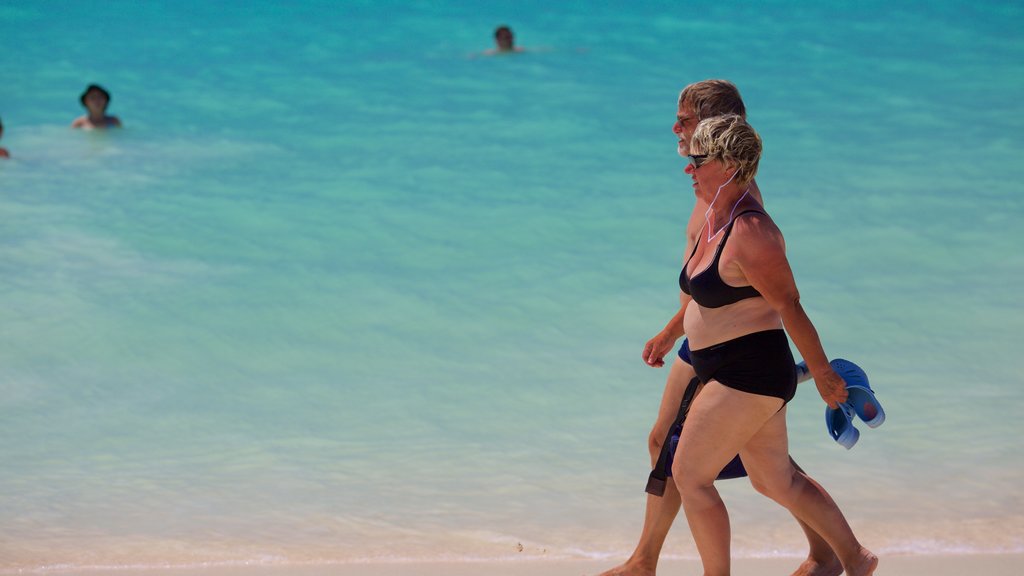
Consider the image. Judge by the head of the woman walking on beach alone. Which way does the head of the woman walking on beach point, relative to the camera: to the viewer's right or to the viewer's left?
to the viewer's left

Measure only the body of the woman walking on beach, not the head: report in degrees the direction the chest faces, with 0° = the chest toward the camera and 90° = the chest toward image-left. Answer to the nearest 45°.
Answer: approximately 90°

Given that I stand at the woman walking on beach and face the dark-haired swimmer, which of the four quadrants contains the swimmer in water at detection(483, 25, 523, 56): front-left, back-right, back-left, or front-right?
front-right

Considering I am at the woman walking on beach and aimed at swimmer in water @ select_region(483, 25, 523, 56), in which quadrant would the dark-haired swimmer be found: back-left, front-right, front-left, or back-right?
front-left

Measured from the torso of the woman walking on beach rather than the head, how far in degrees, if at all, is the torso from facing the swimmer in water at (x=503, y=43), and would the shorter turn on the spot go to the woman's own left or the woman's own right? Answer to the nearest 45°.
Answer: approximately 90° to the woman's own right

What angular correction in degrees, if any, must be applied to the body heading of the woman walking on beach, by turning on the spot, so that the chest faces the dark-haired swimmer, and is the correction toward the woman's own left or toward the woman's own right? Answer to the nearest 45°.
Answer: approximately 45° to the woman's own right
